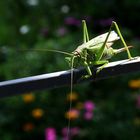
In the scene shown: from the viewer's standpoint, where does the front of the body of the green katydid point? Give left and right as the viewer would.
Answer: facing the viewer and to the left of the viewer

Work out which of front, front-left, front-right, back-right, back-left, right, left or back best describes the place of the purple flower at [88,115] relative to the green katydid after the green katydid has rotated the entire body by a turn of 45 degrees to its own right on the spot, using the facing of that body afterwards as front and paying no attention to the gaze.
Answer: right

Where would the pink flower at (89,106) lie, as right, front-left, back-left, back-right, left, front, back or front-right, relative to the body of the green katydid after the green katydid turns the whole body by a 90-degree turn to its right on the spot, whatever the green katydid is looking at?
front-right

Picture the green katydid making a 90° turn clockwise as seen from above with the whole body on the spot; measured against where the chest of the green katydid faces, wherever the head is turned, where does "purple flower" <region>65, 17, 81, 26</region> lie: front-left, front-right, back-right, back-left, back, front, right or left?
front-right
